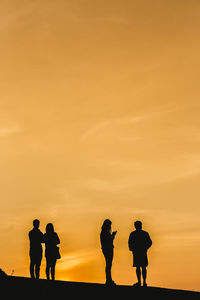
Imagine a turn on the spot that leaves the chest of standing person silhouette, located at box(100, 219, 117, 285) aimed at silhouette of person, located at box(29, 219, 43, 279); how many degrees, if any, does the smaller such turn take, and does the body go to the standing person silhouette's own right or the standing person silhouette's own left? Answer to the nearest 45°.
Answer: approximately 180°

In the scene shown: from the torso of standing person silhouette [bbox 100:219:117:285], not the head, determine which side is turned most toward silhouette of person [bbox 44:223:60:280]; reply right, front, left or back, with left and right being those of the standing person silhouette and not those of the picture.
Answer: back

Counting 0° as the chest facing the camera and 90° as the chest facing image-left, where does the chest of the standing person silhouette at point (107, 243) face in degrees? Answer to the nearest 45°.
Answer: approximately 270°

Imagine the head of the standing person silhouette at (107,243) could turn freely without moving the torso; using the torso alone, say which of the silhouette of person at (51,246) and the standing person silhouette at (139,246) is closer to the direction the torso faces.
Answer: the standing person silhouette

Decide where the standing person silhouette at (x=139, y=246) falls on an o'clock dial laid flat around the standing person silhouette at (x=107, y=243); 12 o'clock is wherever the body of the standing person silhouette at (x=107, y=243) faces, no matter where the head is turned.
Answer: the standing person silhouette at (x=139, y=246) is roughly at 12 o'clock from the standing person silhouette at (x=107, y=243).
